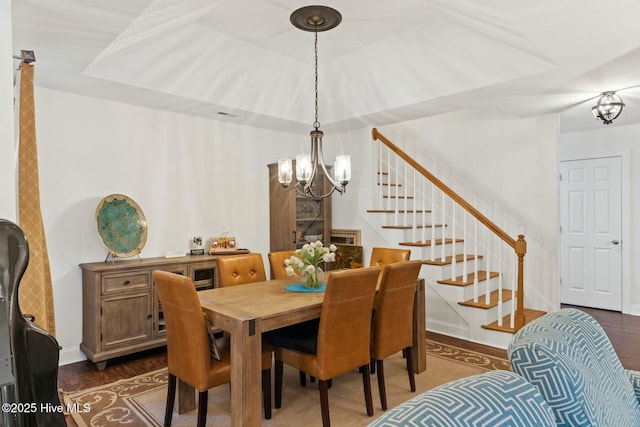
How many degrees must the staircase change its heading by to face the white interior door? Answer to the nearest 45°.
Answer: approximately 90° to its left

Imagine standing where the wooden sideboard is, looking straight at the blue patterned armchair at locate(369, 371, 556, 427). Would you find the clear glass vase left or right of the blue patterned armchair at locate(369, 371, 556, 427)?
left

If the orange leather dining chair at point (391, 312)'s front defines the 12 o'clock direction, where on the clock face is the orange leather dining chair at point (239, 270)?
the orange leather dining chair at point (239, 270) is roughly at 11 o'clock from the orange leather dining chair at point (391, 312).

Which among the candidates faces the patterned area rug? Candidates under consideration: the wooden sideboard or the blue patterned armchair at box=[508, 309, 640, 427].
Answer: the wooden sideboard

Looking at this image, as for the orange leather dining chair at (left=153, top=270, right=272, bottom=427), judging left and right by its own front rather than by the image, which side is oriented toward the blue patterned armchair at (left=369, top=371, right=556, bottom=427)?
right
